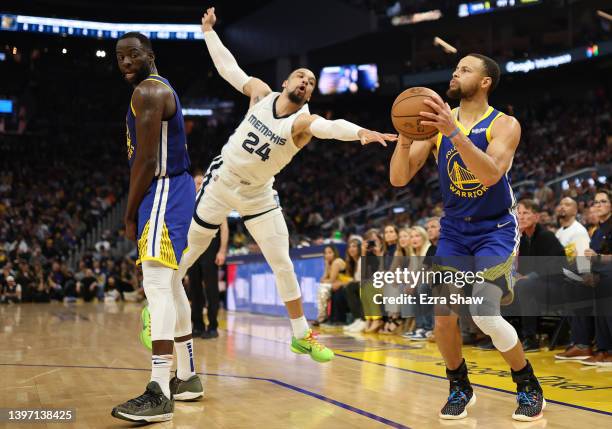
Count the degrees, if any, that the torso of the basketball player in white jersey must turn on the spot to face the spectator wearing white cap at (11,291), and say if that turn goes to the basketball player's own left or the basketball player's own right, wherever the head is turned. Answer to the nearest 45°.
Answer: approximately 135° to the basketball player's own right

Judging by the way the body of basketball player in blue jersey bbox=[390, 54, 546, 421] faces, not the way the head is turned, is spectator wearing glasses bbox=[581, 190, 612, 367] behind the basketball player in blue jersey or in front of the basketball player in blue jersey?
behind

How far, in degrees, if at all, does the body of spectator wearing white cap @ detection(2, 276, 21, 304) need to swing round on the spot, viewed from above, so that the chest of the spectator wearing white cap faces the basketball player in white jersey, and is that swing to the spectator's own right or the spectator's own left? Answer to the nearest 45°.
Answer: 0° — they already face them

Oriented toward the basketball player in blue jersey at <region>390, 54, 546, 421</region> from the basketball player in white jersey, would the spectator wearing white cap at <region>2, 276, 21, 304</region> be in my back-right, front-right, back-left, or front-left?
back-left

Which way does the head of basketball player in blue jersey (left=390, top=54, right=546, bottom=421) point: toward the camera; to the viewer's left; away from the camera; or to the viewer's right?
to the viewer's left

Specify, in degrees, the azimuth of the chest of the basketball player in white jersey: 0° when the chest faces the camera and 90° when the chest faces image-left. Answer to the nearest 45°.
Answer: approximately 0°

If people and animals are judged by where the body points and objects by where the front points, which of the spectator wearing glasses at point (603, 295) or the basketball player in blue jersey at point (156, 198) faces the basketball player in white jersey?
the spectator wearing glasses
